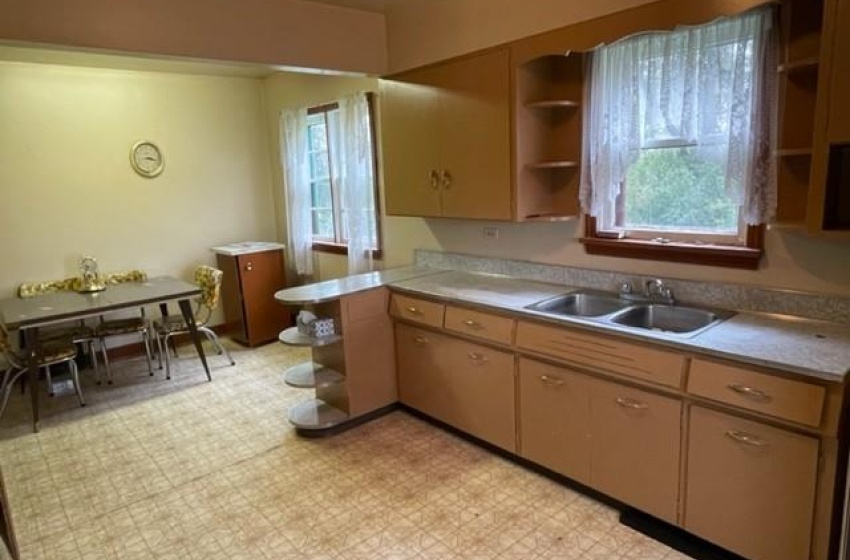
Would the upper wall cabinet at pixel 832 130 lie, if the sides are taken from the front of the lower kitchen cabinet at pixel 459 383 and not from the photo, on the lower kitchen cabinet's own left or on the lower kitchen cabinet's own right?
on the lower kitchen cabinet's own left

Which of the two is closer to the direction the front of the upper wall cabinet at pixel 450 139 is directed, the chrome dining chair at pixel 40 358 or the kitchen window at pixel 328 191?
the chrome dining chair

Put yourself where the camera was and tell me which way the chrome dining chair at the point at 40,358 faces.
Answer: facing to the right of the viewer

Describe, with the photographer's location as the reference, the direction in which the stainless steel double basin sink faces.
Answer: facing the viewer and to the left of the viewer

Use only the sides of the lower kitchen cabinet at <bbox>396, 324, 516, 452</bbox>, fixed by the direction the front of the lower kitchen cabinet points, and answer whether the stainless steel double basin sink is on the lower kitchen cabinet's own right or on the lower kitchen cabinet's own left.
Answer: on the lower kitchen cabinet's own left

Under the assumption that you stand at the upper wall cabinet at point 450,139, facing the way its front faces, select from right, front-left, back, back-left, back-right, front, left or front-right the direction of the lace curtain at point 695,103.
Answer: left

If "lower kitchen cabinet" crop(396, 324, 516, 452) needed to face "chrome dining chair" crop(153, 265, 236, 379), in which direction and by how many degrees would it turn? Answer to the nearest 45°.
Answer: approximately 90° to its right

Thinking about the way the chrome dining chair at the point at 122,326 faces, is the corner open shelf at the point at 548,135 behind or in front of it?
in front

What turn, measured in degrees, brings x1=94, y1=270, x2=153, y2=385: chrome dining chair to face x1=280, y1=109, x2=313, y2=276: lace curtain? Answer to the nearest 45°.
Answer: approximately 90° to its left

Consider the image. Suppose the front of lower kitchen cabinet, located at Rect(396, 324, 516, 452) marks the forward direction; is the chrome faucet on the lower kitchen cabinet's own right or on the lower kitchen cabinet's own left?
on the lower kitchen cabinet's own left

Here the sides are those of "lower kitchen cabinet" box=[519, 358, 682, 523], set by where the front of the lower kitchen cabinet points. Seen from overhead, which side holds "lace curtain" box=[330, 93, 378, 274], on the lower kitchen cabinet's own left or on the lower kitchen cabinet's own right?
on the lower kitchen cabinet's own right

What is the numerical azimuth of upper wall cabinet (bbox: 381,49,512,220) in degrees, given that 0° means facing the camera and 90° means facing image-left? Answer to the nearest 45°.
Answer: approximately 45°

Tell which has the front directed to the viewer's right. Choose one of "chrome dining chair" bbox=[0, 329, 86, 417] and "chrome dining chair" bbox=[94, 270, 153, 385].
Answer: "chrome dining chair" bbox=[0, 329, 86, 417]
